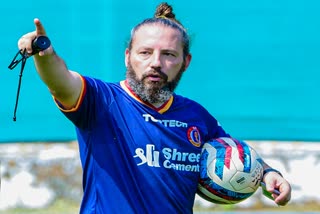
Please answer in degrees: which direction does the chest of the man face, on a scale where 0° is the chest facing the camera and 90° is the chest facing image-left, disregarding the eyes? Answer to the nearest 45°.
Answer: approximately 315°
